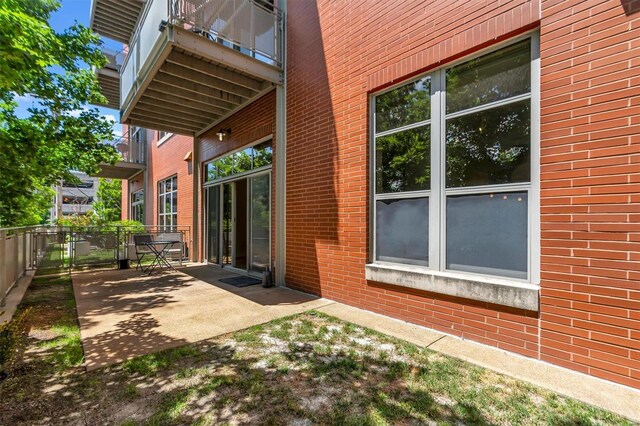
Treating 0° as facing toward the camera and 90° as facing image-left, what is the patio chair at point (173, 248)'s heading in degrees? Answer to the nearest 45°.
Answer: approximately 90°

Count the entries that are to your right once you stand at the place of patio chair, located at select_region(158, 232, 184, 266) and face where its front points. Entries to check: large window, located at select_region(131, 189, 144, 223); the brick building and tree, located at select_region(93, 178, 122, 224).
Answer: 2

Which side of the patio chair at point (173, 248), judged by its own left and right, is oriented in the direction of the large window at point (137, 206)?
right

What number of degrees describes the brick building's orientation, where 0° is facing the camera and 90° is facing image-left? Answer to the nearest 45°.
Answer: approximately 45°

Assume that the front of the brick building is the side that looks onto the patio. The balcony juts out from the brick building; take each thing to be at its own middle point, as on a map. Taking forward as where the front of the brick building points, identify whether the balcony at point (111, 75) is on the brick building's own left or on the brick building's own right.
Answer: on the brick building's own right
